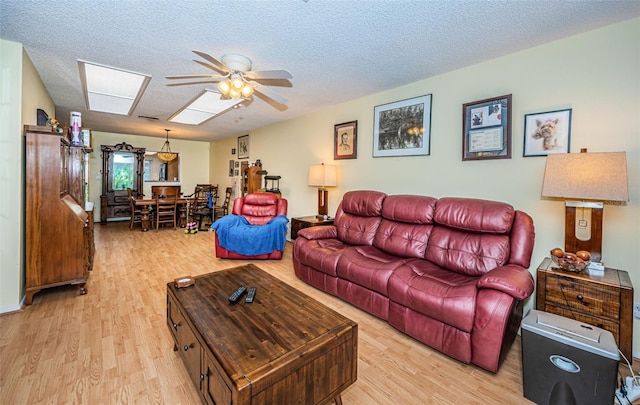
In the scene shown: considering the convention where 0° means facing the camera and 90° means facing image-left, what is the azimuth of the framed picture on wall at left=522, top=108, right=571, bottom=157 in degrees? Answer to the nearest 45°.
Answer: approximately 45°

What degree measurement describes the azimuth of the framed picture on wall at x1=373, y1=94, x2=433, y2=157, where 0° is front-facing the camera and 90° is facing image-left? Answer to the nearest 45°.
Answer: approximately 45°

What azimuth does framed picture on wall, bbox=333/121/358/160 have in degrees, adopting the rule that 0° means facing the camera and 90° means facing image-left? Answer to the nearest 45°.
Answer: approximately 45°

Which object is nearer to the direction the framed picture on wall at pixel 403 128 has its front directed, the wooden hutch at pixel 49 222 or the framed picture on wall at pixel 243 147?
the wooden hutch

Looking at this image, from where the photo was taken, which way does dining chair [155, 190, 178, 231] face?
away from the camera

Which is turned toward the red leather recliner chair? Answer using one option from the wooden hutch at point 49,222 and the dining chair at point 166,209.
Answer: the wooden hutch

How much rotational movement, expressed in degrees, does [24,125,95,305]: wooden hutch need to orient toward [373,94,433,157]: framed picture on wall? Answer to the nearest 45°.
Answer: approximately 45° to its right

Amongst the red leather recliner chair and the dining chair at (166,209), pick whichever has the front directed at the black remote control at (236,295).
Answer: the red leather recliner chair

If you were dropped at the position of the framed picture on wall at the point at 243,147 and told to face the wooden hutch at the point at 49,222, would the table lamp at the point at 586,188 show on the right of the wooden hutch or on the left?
left

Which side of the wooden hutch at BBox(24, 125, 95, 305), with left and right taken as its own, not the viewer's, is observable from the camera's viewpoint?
right

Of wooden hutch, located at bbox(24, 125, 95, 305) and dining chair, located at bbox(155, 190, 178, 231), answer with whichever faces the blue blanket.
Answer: the wooden hutch

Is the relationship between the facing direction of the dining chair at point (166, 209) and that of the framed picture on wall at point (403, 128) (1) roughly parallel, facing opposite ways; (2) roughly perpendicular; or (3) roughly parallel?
roughly perpendicular

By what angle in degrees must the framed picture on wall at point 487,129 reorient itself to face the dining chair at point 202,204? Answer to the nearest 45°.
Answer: approximately 45° to its right
